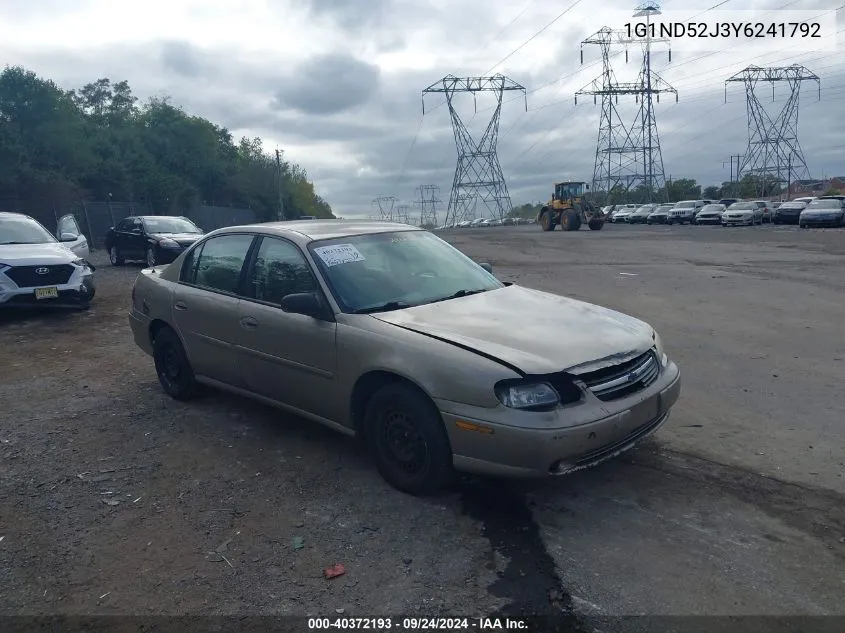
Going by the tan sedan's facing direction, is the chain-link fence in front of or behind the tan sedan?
behind

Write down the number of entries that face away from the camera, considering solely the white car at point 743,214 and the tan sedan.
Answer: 0

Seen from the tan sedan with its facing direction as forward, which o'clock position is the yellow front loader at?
The yellow front loader is roughly at 8 o'clock from the tan sedan.

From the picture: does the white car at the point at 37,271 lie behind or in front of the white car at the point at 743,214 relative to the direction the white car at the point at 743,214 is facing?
in front

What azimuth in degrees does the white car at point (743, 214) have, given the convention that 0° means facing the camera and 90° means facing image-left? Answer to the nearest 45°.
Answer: approximately 45°

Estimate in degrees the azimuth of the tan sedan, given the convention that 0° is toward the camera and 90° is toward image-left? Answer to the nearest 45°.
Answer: approximately 315°

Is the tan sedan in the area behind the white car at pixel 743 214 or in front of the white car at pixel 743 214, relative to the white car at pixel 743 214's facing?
in front

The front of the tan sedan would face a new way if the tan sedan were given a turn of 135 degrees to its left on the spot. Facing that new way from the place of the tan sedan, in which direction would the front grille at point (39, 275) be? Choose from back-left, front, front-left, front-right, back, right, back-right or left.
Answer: front-left

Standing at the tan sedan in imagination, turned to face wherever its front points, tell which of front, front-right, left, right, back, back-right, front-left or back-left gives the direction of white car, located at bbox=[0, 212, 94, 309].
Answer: back

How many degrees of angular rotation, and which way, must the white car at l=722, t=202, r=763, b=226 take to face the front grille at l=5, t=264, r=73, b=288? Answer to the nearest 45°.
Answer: approximately 45° to its left
